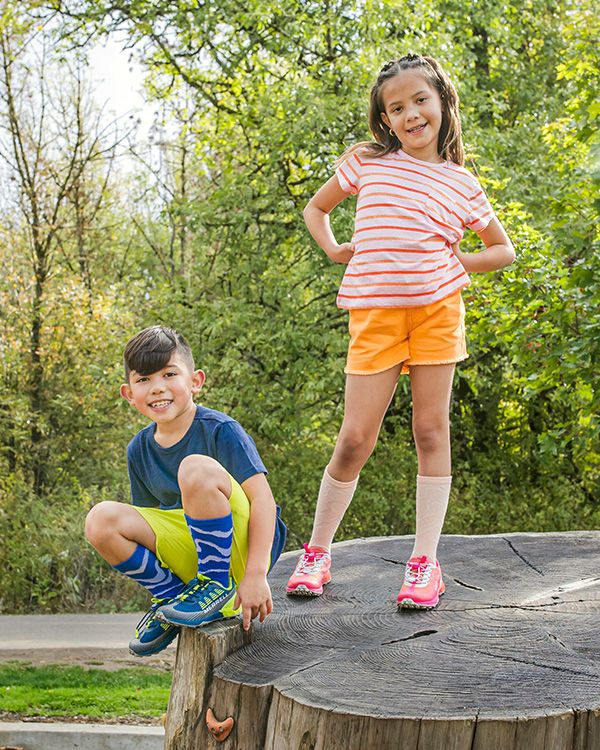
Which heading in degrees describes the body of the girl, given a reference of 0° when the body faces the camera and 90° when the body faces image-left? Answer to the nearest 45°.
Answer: approximately 0°

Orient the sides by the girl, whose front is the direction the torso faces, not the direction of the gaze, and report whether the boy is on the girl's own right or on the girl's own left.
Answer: on the girl's own right

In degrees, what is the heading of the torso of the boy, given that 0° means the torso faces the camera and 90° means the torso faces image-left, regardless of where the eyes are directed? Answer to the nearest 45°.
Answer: approximately 45°
